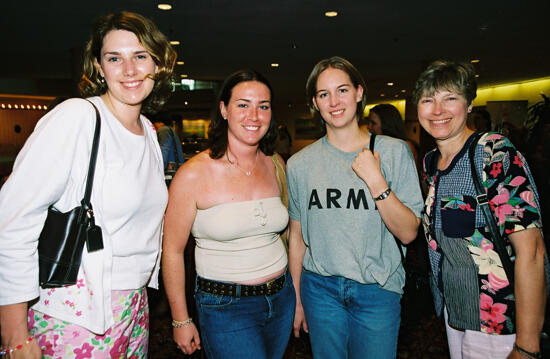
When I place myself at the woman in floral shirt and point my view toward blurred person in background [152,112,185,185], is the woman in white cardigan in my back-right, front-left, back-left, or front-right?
front-left

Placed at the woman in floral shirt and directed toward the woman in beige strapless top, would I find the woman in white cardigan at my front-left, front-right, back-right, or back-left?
front-left

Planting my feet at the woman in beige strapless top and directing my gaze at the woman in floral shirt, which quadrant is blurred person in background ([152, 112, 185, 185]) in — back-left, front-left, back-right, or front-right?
back-left

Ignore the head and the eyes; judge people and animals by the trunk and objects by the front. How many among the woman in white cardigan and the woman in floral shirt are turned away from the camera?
0

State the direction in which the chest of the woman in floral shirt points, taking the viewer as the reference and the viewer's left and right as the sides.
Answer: facing the viewer and to the left of the viewer

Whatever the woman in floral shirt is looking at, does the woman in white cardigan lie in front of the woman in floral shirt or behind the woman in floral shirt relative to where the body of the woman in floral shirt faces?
in front

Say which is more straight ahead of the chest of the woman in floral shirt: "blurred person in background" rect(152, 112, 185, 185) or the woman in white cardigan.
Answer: the woman in white cardigan

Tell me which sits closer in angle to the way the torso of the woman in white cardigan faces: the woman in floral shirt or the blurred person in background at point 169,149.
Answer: the woman in floral shirt

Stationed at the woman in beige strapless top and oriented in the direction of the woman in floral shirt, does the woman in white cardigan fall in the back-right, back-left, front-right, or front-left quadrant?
back-right

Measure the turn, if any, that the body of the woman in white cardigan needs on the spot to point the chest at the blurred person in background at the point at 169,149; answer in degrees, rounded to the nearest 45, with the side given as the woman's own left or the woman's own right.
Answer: approximately 135° to the woman's own left

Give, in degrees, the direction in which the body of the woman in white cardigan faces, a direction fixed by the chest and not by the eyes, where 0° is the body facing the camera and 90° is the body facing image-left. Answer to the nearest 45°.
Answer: approximately 315°

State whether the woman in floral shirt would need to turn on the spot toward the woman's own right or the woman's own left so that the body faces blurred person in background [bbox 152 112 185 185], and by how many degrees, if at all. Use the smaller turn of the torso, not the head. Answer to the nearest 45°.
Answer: approximately 90° to the woman's own right
